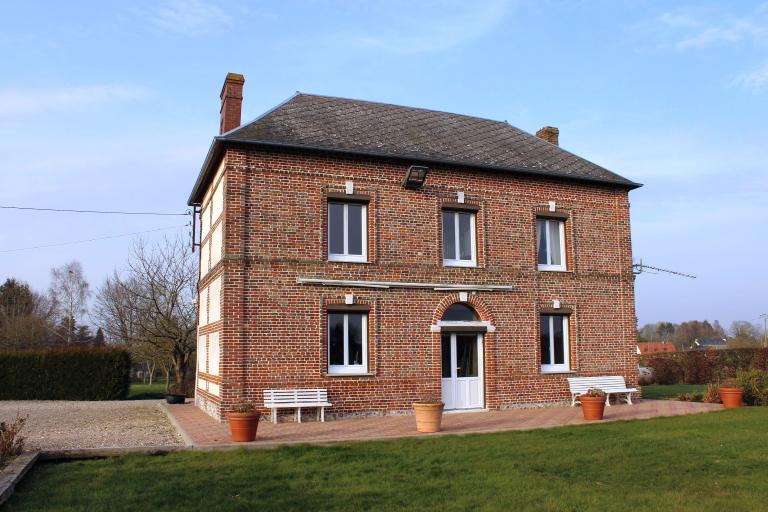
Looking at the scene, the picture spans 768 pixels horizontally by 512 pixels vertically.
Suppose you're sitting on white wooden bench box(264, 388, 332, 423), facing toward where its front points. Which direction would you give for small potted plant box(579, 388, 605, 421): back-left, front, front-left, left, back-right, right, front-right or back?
left

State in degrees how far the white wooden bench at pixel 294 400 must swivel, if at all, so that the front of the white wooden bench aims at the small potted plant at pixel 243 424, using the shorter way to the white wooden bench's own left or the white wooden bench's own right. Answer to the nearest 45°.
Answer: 0° — it already faces it

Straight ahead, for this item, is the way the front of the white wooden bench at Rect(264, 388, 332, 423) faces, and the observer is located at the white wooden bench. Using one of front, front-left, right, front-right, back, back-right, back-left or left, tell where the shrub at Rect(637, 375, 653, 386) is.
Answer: back-left

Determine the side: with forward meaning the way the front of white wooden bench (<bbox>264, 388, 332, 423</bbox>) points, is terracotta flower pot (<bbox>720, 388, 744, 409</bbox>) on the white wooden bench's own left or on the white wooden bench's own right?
on the white wooden bench's own left

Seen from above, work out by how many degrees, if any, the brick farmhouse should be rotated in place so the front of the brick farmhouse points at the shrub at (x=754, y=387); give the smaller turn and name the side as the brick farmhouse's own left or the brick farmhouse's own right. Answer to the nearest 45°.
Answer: approximately 45° to the brick farmhouse's own left

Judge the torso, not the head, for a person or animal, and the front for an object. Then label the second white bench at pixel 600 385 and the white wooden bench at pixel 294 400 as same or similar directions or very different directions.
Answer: same or similar directions

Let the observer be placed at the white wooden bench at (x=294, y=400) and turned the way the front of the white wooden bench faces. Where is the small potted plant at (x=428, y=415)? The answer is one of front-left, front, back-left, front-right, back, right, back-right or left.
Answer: front-left

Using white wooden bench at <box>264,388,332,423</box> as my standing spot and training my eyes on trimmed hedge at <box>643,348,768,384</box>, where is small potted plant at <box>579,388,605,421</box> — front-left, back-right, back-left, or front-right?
front-right

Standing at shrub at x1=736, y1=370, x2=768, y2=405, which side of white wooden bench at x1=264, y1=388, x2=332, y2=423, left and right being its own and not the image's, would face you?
left

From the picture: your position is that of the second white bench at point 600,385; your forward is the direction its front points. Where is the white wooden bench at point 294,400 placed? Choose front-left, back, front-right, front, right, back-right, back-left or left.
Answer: right

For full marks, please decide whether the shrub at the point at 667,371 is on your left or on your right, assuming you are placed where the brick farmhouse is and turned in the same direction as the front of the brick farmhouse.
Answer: on your left

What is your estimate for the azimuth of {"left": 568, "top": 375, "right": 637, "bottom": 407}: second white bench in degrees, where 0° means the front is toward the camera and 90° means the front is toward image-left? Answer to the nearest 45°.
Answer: approximately 315°

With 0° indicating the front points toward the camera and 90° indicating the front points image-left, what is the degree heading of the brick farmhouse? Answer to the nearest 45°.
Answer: approximately 315°

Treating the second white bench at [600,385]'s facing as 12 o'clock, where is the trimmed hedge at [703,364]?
The trimmed hedge is roughly at 8 o'clock from the second white bench.

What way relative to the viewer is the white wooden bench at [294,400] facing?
toward the camera

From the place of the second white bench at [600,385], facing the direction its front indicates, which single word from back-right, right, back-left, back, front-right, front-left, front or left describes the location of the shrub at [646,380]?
back-left

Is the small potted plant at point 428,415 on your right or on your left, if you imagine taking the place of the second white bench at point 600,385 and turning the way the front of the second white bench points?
on your right
